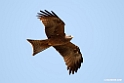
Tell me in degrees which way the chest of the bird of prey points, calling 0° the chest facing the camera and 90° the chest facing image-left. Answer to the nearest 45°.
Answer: approximately 270°
